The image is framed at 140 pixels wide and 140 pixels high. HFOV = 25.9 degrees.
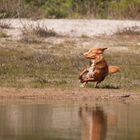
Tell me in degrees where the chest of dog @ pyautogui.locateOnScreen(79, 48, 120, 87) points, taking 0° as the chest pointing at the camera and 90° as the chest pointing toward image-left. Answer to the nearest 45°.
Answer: approximately 45°

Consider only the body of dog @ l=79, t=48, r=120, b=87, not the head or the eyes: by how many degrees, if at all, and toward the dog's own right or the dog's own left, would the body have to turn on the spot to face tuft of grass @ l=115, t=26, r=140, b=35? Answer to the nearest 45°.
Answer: approximately 135° to the dog's own right

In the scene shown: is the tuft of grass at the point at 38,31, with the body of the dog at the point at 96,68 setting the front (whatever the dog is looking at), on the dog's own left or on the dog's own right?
on the dog's own right
